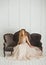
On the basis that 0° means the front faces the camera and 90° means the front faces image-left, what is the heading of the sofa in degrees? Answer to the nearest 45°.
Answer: approximately 0°
